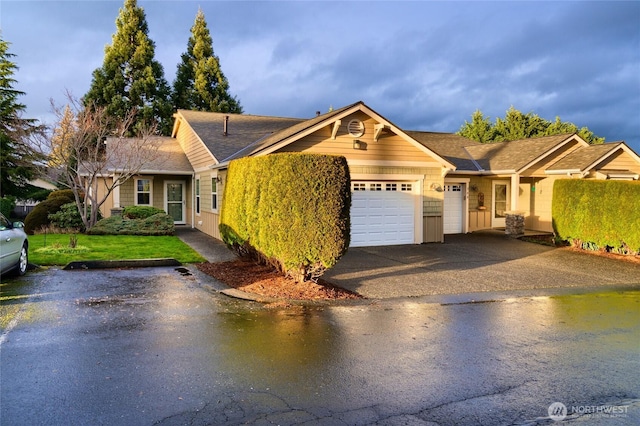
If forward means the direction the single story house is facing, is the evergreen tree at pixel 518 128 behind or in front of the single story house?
behind

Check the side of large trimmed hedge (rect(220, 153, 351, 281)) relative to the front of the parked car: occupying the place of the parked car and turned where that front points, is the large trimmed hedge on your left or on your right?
on your right

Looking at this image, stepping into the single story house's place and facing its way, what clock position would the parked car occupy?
The parked car is roughly at 1 o'clock from the single story house.

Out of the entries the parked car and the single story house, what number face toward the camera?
1

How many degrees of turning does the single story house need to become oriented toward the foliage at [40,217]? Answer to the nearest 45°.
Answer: approximately 90° to its right

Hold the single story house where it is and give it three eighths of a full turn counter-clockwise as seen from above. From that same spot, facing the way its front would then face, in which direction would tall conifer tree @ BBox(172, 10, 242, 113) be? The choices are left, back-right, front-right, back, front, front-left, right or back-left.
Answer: left

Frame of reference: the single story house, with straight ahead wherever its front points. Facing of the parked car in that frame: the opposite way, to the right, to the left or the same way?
the opposite way
